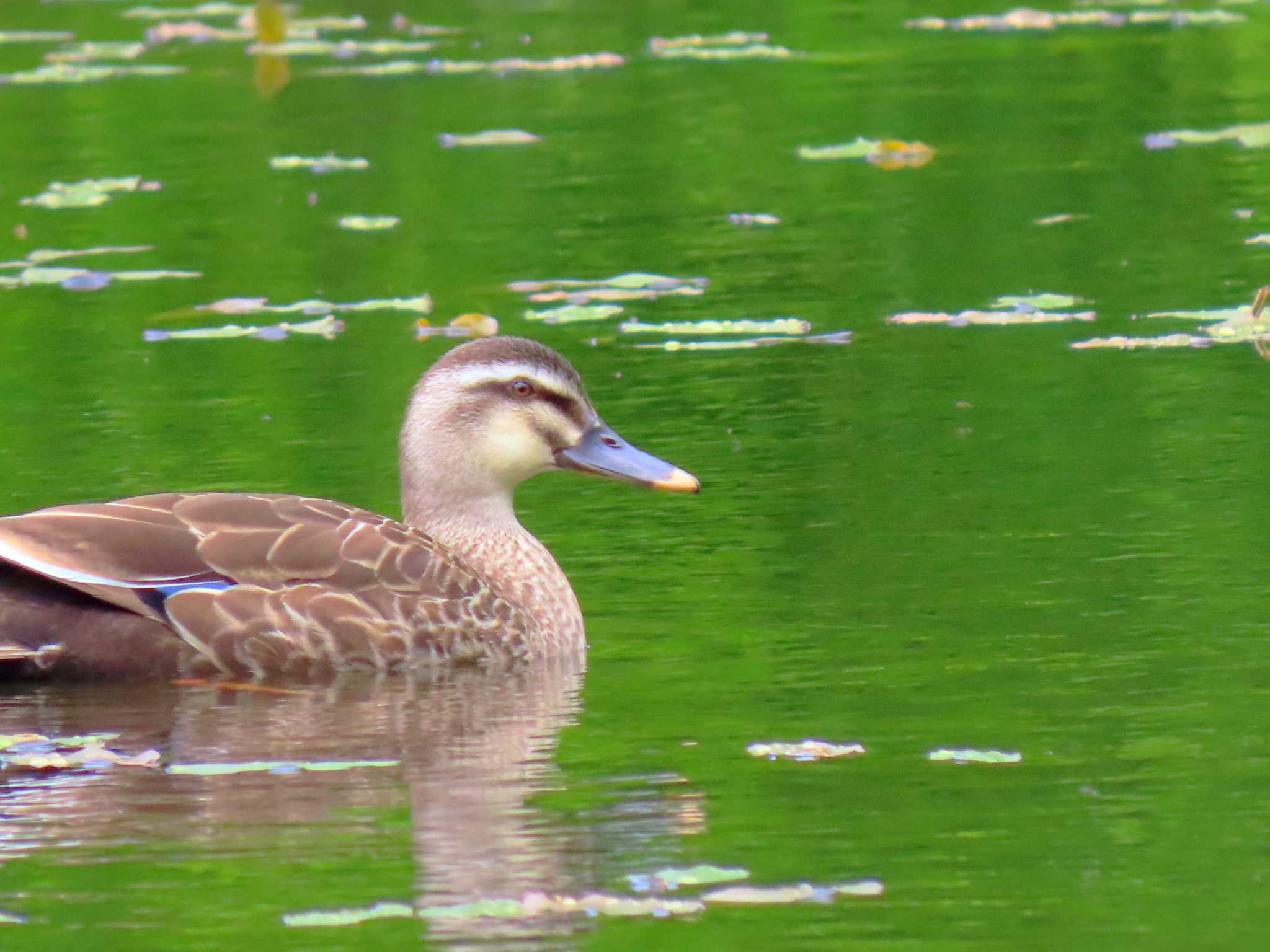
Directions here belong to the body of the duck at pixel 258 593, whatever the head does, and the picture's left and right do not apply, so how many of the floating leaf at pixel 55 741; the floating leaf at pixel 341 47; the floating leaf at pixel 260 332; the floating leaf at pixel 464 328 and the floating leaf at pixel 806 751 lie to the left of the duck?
3

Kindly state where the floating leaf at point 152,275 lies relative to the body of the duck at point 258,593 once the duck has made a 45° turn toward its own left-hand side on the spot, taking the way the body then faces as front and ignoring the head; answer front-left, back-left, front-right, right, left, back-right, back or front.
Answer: front-left

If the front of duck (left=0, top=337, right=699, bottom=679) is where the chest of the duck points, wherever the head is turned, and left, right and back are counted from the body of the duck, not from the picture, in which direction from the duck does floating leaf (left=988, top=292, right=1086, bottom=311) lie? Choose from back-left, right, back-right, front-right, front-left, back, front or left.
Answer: front-left

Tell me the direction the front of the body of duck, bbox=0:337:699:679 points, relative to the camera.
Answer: to the viewer's right

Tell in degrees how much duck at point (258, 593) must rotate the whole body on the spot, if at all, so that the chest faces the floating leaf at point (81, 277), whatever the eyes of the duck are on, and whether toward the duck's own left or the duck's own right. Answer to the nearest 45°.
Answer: approximately 90° to the duck's own left

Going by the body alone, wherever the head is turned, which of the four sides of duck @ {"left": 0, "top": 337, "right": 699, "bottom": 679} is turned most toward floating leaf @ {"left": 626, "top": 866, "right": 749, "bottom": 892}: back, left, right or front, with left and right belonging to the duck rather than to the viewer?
right

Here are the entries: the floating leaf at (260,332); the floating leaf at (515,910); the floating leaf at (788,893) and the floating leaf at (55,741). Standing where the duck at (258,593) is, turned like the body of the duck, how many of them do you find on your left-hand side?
1

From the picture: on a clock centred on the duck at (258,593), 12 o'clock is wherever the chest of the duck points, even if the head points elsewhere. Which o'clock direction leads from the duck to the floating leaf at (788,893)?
The floating leaf is roughly at 2 o'clock from the duck.

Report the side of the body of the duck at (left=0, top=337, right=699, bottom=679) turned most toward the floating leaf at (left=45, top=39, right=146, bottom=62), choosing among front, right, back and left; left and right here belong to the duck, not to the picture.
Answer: left

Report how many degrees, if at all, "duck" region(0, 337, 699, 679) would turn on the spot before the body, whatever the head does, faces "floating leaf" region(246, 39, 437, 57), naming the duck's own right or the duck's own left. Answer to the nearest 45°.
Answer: approximately 90° to the duck's own left

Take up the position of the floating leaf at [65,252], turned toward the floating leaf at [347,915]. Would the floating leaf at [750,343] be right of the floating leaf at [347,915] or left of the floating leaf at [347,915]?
left

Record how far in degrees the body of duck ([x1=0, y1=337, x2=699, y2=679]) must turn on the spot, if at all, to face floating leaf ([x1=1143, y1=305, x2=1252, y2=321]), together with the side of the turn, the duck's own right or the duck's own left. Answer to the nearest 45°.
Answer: approximately 45° to the duck's own left

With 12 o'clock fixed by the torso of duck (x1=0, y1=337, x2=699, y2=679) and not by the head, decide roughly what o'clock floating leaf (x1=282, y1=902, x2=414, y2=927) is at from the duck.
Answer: The floating leaf is roughly at 3 o'clock from the duck.

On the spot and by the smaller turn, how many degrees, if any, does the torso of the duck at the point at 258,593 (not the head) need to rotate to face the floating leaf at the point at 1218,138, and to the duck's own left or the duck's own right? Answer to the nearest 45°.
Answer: approximately 45° to the duck's own left

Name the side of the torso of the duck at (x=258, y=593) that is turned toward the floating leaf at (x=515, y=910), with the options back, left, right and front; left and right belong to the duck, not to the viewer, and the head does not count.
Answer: right

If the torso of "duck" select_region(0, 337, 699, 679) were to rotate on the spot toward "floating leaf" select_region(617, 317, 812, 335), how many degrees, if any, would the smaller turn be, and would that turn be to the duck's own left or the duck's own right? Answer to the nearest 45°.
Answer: approximately 45° to the duck's own left

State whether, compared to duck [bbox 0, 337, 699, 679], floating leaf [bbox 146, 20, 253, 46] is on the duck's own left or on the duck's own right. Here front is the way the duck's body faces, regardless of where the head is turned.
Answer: on the duck's own left

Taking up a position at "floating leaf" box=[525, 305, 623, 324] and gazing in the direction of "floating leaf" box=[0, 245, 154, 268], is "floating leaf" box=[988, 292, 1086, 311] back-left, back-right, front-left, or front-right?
back-right

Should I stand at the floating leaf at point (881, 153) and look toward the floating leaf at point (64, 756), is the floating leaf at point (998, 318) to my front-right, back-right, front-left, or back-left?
front-left

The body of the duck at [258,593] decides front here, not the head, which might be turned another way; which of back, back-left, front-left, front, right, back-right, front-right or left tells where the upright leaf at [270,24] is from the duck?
left
